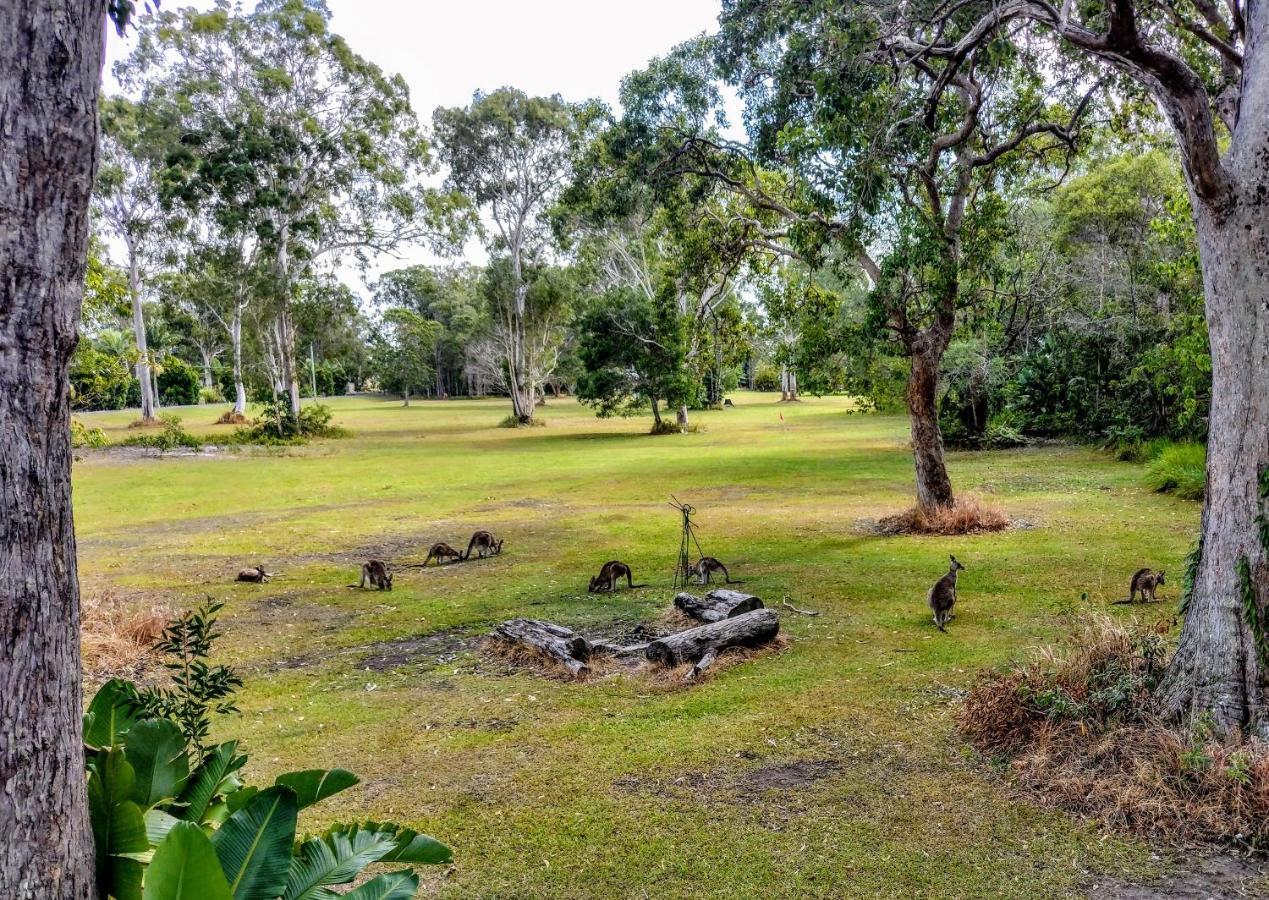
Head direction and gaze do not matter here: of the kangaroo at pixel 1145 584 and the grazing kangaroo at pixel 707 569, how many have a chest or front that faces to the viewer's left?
1

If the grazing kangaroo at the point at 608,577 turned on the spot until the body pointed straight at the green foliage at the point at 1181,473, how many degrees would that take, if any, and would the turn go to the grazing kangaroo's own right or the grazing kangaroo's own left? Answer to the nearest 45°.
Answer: approximately 135° to the grazing kangaroo's own right

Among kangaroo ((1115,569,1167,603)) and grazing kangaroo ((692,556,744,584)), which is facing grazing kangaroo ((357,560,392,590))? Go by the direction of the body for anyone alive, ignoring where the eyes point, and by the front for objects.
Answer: grazing kangaroo ((692,556,744,584))

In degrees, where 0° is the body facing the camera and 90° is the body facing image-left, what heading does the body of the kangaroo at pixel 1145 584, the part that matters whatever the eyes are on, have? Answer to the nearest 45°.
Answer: approximately 270°

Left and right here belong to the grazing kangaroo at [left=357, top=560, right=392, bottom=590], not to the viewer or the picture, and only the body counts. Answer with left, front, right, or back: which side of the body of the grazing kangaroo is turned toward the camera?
right

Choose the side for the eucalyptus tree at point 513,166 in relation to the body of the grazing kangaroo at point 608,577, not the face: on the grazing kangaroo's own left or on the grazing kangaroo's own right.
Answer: on the grazing kangaroo's own right

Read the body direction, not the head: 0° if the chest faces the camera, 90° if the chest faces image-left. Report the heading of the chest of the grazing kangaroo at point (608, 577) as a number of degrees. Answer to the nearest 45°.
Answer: approximately 90°

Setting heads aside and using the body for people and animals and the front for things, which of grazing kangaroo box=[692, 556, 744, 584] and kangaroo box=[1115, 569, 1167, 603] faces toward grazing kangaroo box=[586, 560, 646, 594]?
grazing kangaroo box=[692, 556, 744, 584]

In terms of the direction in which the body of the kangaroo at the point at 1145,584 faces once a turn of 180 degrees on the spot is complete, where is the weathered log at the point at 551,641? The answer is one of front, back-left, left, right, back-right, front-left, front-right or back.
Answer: front-left

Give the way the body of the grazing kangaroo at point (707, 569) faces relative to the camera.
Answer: to the viewer's left

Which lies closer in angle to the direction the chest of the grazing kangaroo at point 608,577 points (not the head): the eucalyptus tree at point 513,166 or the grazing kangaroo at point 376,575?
the grazing kangaroo
